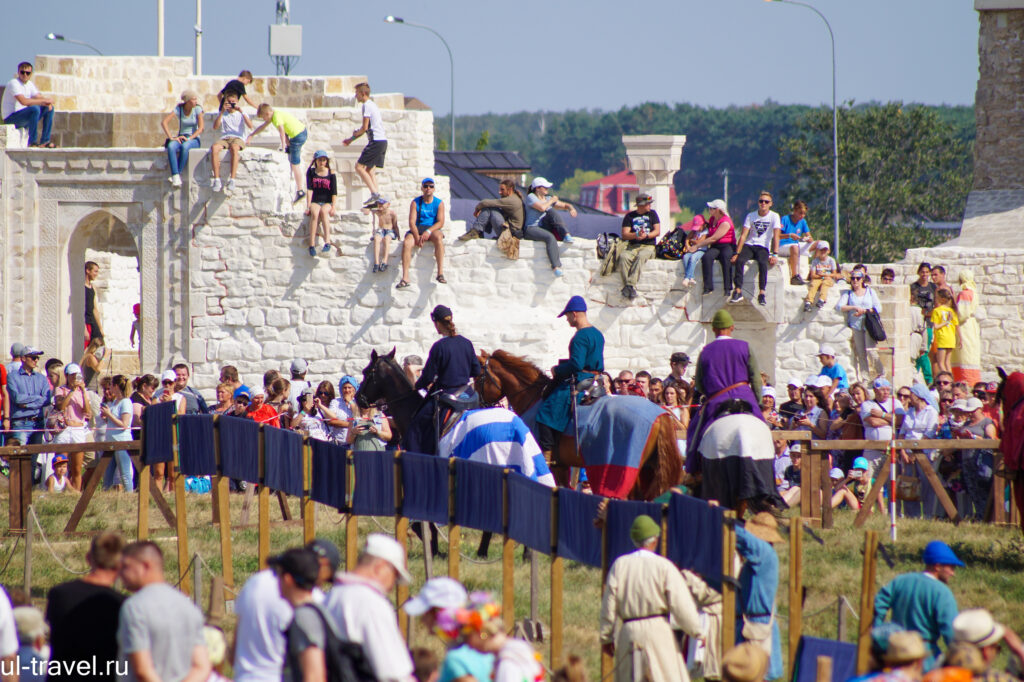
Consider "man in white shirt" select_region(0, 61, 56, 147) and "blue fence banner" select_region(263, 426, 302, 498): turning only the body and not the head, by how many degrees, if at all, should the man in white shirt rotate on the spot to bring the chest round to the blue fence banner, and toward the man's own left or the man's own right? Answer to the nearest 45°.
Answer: approximately 45° to the man's own right

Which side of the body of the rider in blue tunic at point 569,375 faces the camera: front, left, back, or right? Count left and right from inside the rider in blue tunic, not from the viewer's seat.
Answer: left

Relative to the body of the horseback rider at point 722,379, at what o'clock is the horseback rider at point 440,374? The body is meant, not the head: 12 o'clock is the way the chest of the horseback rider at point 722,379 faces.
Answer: the horseback rider at point 440,374 is roughly at 10 o'clock from the horseback rider at point 722,379.

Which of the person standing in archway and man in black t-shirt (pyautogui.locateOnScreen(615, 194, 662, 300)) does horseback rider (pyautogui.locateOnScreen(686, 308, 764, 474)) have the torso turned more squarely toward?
the man in black t-shirt

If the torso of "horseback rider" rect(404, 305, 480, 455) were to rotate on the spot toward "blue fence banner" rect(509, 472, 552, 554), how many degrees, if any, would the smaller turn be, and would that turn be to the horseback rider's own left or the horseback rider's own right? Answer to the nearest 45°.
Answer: approximately 135° to the horseback rider's own left

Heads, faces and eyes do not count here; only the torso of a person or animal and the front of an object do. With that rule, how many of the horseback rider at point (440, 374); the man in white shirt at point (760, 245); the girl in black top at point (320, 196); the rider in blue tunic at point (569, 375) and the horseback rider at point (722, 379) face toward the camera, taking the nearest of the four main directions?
2

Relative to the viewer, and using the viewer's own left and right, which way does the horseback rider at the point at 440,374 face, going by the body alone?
facing away from the viewer and to the left of the viewer

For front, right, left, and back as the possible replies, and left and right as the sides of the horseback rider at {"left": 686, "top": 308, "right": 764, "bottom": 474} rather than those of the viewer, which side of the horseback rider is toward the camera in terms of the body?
back

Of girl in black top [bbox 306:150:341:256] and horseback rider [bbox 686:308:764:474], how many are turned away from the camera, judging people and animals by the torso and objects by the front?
1

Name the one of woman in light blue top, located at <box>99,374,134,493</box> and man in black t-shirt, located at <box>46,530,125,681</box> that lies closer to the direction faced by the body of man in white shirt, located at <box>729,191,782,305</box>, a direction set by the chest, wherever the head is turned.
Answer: the man in black t-shirt
